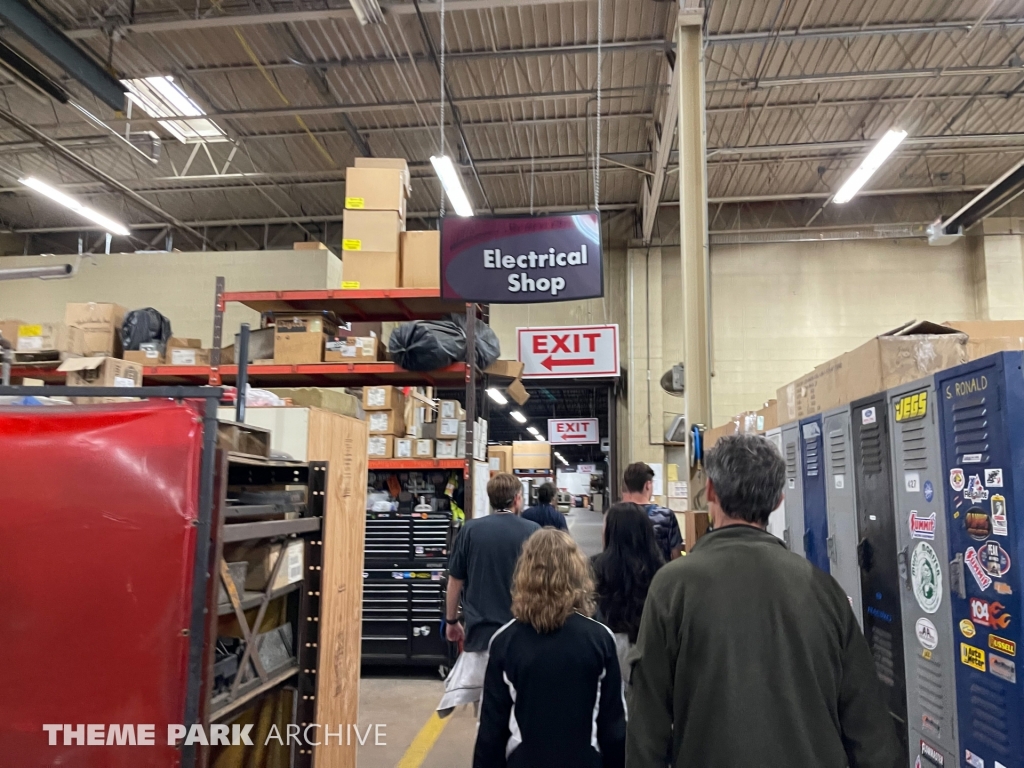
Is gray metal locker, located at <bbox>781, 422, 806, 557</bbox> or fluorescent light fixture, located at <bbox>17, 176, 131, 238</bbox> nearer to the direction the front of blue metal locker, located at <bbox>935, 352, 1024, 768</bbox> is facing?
the fluorescent light fixture

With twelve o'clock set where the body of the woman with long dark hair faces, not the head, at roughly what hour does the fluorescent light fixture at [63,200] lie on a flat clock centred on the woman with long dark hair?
The fluorescent light fixture is roughly at 10 o'clock from the woman with long dark hair.

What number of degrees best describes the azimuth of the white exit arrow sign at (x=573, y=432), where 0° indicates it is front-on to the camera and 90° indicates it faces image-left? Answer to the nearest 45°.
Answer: approximately 0°

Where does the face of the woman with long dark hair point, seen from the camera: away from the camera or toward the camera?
away from the camera

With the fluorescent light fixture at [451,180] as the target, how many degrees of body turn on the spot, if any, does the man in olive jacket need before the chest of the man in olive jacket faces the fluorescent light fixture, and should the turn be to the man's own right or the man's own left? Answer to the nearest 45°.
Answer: approximately 45° to the man's own left

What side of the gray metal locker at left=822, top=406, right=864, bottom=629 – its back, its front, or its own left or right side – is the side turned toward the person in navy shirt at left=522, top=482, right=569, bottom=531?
right

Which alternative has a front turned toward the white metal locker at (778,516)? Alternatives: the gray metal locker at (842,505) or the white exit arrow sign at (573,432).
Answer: the white exit arrow sign

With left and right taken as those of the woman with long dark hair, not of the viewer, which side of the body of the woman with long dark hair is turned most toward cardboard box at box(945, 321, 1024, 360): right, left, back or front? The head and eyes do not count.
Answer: right

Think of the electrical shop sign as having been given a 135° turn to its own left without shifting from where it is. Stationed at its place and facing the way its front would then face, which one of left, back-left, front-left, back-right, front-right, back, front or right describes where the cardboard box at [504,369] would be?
front-left

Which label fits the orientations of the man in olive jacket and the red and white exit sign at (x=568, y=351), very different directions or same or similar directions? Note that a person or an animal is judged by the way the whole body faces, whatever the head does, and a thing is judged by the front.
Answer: very different directions

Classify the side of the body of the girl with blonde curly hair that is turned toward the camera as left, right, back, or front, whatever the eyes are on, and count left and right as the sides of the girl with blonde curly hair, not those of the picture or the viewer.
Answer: back

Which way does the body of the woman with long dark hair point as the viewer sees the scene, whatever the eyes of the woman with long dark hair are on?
away from the camera

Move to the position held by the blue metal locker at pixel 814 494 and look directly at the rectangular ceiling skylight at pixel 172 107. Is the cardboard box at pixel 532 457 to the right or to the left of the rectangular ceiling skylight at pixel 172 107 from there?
right

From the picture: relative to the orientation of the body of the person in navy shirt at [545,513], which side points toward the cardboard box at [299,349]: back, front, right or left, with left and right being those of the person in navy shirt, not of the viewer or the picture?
left

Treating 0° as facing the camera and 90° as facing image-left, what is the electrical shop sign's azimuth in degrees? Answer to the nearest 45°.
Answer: approximately 0°
